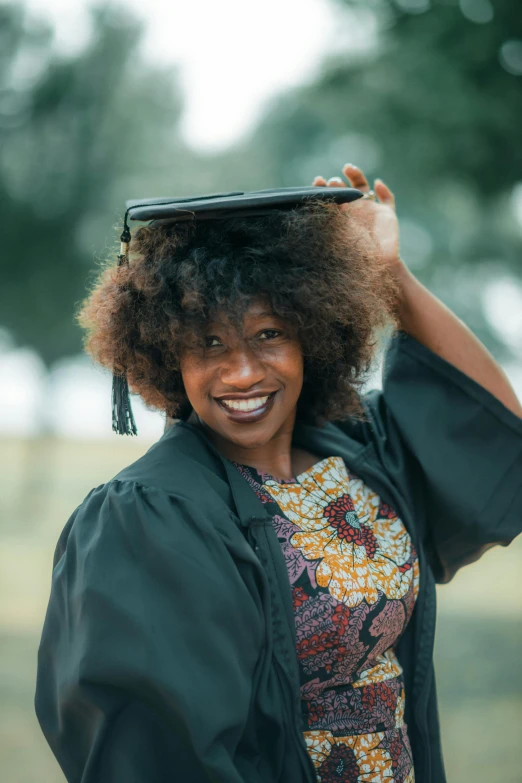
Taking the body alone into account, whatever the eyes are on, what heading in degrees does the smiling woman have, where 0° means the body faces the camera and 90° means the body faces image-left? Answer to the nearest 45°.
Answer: approximately 315°

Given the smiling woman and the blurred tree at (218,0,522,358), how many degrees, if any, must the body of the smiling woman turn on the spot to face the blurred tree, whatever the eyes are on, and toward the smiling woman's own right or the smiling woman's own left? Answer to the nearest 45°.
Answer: approximately 135° to the smiling woman's own left
